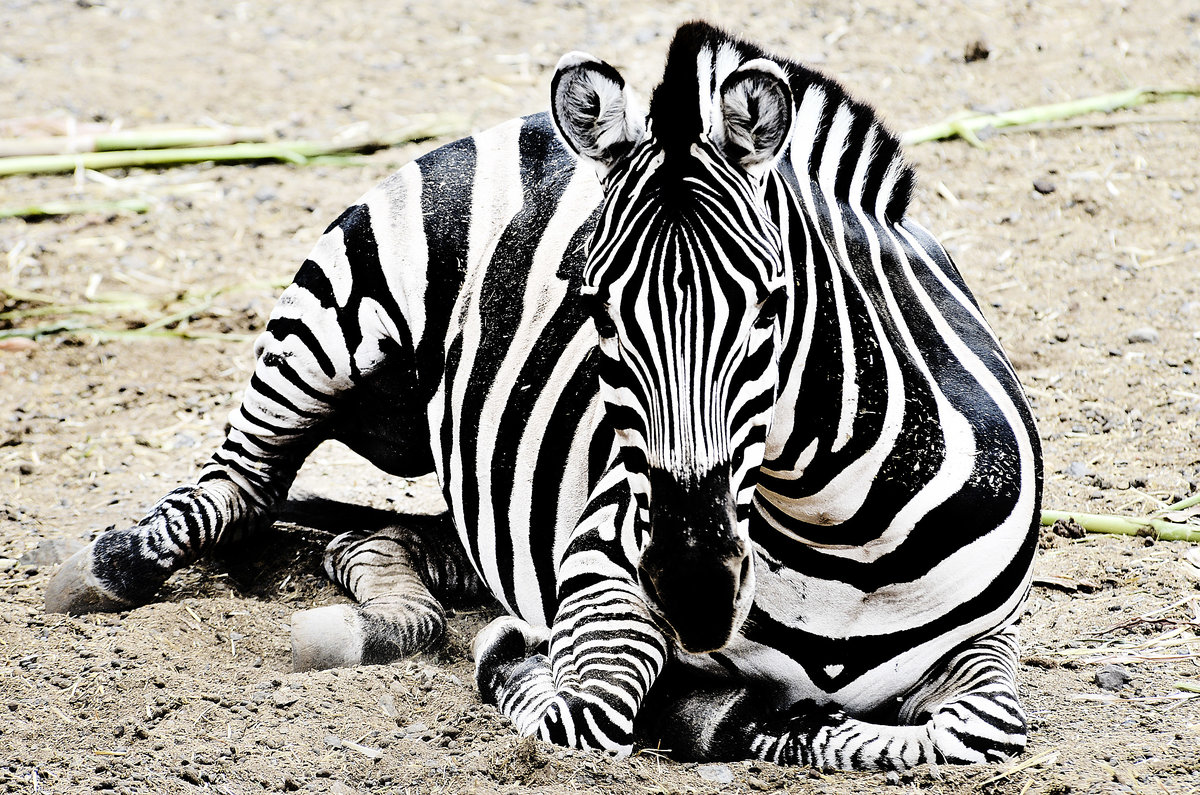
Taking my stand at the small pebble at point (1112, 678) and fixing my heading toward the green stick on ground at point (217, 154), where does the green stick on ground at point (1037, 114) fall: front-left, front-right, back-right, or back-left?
front-right

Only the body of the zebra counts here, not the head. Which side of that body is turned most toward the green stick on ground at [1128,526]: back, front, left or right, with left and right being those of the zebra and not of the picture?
left

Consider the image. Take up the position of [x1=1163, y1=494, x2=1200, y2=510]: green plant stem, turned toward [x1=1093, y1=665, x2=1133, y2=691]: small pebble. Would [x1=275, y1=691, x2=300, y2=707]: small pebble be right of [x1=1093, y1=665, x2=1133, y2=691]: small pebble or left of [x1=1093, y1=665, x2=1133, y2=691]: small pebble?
right

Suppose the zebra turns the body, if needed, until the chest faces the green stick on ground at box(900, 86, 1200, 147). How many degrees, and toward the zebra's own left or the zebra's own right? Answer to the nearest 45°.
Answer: approximately 90° to the zebra's own left

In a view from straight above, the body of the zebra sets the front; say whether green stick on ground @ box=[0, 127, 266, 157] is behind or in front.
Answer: behind

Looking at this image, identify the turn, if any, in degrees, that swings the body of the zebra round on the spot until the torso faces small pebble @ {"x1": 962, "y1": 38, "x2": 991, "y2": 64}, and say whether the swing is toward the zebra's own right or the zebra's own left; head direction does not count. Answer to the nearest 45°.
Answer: approximately 90° to the zebra's own left

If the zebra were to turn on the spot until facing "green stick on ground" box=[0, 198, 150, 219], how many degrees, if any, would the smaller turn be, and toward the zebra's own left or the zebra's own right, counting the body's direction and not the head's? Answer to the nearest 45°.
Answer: approximately 180°

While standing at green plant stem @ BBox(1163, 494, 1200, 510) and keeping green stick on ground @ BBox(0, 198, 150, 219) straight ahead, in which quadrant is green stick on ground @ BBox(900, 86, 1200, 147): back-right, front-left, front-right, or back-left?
front-right

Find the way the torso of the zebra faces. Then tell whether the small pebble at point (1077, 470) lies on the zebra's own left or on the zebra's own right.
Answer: on the zebra's own left

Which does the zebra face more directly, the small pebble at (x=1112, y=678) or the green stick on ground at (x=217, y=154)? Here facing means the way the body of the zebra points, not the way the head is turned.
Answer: the small pebble
